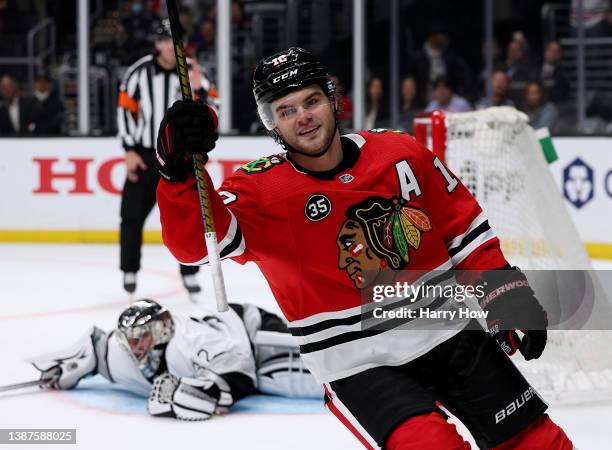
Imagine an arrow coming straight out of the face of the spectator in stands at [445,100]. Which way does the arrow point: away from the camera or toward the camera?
toward the camera

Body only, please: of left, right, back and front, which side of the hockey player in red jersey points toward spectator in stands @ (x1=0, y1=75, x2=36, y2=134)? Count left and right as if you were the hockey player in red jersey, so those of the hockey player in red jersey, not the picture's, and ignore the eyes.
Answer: back

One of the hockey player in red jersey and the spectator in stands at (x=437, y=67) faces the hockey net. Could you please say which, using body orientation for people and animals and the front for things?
the spectator in stands

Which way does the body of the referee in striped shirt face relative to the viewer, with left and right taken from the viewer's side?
facing the viewer and to the right of the viewer

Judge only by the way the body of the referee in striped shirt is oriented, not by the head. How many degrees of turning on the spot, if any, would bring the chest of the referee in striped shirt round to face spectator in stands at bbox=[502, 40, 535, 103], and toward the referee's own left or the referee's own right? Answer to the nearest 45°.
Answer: approximately 90° to the referee's own left

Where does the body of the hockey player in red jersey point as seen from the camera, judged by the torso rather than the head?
toward the camera

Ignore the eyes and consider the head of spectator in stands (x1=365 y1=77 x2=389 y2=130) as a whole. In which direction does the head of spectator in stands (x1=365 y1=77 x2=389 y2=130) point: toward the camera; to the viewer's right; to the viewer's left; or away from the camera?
toward the camera

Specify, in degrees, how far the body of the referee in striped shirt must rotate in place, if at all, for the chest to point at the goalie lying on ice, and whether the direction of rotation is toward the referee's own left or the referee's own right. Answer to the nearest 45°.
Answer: approximately 45° to the referee's own right

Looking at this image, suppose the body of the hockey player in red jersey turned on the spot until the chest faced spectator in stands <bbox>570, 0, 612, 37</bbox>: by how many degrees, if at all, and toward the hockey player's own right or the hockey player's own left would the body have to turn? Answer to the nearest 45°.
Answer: approximately 180°

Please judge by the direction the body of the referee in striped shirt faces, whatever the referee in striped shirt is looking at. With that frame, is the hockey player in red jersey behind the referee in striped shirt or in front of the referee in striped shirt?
in front

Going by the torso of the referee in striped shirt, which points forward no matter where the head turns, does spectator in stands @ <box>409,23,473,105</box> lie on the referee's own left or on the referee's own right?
on the referee's own left

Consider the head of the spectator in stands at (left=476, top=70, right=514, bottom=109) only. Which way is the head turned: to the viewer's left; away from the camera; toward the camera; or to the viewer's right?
toward the camera

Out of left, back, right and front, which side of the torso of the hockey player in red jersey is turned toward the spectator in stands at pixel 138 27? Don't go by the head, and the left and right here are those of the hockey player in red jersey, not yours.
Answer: back

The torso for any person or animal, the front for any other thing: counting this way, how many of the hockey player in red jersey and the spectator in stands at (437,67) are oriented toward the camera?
2

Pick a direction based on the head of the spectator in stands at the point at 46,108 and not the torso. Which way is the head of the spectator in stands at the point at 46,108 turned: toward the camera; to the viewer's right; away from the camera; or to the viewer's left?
toward the camera

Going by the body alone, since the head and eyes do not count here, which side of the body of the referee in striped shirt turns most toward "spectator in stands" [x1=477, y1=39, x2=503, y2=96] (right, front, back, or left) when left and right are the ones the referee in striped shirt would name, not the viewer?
back

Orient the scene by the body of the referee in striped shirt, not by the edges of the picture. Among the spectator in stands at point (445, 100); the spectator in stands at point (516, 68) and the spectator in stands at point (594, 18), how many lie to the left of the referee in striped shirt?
3

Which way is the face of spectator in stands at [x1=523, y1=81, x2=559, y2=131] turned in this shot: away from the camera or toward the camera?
toward the camera

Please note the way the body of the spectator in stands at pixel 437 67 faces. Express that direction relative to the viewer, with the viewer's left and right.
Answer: facing the viewer
